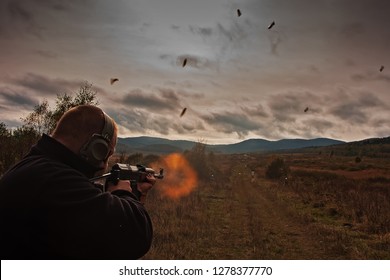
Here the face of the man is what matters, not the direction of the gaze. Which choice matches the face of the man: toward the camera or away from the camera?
away from the camera

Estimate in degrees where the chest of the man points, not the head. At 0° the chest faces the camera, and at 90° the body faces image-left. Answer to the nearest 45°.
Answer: approximately 225°
